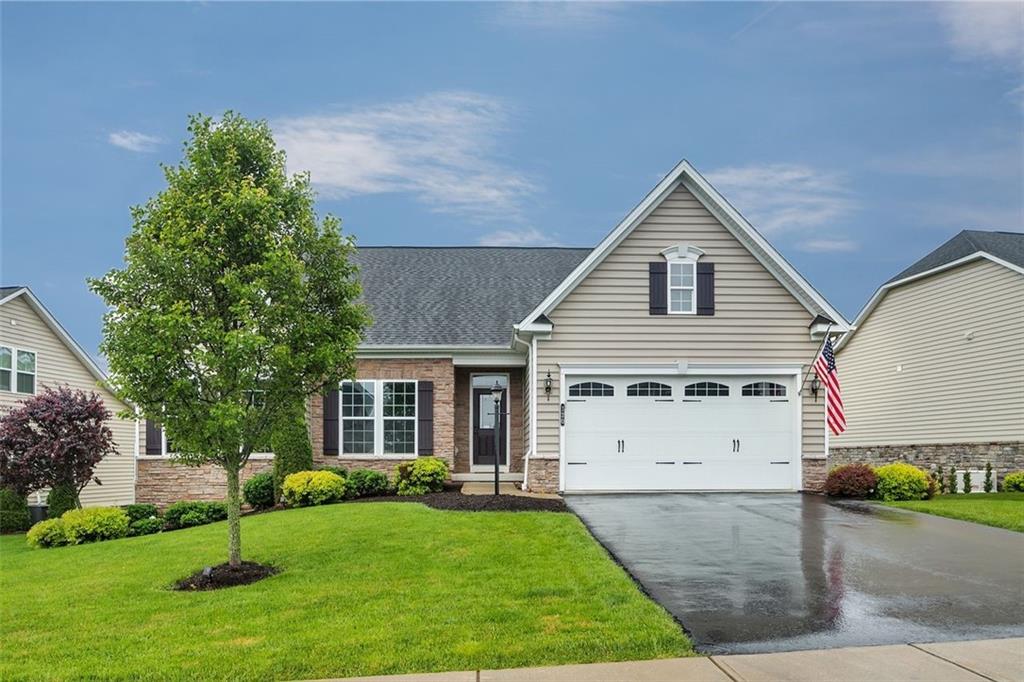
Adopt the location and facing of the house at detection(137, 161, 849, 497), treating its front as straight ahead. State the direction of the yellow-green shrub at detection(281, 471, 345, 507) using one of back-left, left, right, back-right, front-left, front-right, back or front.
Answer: right

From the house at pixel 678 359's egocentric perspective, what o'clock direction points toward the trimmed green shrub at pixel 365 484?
The trimmed green shrub is roughly at 3 o'clock from the house.

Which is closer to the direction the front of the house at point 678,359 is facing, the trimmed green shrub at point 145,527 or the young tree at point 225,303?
the young tree

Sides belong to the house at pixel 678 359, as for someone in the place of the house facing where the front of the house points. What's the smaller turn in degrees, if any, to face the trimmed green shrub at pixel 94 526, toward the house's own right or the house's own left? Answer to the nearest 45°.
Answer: approximately 90° to the house's own right

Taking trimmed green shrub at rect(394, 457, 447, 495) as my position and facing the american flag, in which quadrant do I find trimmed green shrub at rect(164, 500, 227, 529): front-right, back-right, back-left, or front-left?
back-right

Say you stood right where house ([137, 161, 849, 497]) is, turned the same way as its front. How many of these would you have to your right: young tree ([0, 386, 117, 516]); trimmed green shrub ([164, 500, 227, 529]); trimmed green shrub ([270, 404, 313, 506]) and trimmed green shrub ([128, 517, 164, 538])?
4

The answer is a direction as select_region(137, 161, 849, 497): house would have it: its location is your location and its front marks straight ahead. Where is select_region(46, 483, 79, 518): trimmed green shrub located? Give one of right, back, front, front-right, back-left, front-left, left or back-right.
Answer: right

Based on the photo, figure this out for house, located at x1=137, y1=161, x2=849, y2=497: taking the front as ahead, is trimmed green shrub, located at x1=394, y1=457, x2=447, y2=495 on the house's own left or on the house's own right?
on the house's own right

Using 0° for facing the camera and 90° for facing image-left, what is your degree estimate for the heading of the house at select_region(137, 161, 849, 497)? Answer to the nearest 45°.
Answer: approximately 0°

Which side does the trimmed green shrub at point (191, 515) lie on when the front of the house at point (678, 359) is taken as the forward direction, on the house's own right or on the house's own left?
on the house's own right

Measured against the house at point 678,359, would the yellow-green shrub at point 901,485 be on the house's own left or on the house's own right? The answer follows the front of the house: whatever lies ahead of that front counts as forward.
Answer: on the house's own left

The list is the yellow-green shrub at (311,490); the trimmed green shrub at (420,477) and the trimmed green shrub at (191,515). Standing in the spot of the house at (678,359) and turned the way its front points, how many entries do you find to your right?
3

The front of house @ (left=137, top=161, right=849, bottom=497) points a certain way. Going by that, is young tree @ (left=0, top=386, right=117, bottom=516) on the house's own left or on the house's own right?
on the house's own right

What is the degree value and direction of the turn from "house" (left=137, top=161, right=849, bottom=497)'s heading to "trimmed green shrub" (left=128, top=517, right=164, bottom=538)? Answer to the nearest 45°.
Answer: approximately 90° to its right

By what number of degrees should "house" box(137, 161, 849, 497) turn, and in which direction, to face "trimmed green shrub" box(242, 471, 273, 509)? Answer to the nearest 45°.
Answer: approximately 90° to its right

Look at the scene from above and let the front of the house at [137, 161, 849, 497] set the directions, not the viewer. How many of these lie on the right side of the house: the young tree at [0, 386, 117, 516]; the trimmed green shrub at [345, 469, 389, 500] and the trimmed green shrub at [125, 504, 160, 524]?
3
